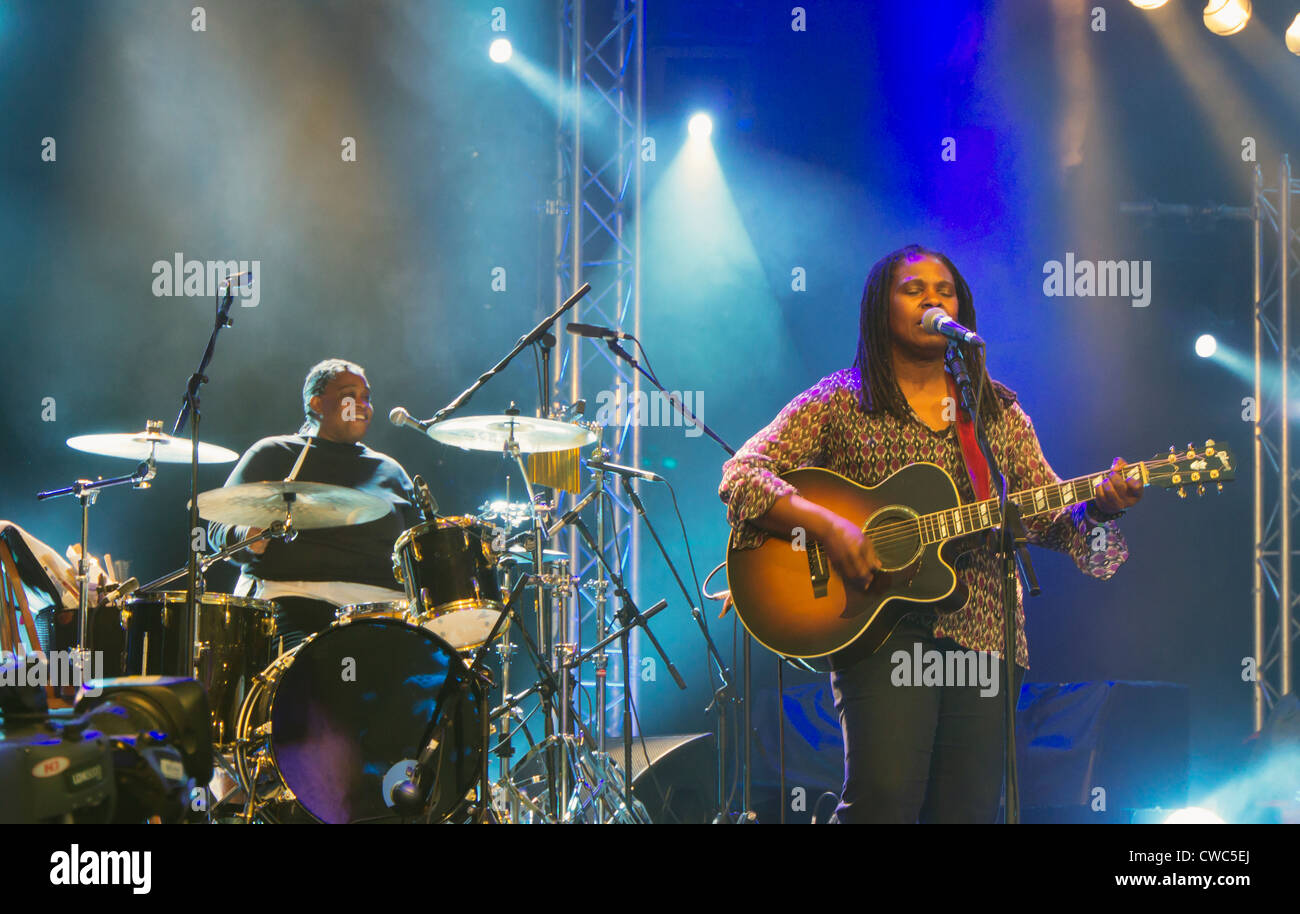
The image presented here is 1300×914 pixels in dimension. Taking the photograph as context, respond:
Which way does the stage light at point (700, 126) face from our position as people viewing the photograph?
facing the viewer

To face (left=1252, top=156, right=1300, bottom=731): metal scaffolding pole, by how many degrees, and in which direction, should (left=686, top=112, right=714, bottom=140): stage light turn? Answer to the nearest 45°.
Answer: approximately 90° to its left

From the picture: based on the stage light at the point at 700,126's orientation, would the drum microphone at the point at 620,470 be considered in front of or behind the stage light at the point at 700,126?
in front

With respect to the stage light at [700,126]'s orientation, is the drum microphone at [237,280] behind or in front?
in front

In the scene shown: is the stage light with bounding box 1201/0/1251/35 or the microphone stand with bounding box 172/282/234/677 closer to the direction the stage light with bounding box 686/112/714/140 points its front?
the microphone stand

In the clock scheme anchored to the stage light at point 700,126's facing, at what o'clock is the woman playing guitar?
The woman playing guitar is roughly at 12 o'clock from the stage light.

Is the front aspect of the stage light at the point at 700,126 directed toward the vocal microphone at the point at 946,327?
yes

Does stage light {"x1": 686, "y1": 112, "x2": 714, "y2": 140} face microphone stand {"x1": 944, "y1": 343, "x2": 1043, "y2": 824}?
yes
